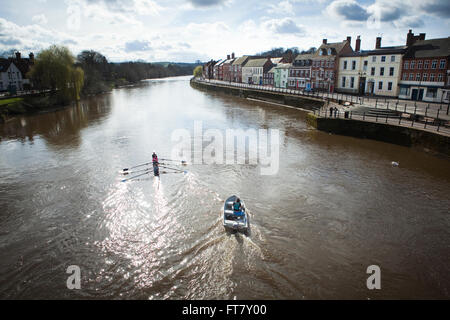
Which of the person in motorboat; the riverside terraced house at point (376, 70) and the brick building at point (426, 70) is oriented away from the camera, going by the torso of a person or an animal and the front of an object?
the person in motorboat

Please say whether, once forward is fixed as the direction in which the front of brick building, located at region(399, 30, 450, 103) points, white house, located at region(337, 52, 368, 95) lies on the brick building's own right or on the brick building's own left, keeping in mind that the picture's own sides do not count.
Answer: on the brick building's own right

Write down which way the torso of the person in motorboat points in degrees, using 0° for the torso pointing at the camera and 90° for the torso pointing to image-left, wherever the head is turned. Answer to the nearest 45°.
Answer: approximately 180°

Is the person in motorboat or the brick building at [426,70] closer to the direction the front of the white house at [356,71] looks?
the person in motorboat

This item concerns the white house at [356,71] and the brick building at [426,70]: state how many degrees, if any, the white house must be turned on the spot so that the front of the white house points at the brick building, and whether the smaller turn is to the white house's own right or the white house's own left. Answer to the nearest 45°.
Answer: approximately 90° to the white house's own left

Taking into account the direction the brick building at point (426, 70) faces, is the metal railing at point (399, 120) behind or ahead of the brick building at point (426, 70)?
ahead

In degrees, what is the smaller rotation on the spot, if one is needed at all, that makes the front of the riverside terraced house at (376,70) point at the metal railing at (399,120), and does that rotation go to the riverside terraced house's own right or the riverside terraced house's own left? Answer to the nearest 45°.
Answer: approximately 45° to the riverside terraced house's own left

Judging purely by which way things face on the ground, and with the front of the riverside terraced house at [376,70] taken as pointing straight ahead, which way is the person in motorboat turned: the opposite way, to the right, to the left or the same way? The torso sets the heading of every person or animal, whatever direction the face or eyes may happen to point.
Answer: to the right

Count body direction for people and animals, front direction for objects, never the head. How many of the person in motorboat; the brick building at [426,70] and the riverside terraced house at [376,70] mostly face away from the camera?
1

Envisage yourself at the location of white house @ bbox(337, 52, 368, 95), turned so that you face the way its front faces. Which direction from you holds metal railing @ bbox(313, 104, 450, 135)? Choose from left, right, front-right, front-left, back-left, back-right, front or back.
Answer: front-left

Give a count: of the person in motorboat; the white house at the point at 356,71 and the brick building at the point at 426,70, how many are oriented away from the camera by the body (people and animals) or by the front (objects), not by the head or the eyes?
1

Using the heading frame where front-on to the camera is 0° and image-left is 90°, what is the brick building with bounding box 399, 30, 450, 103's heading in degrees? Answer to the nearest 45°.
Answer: approximately 45°
